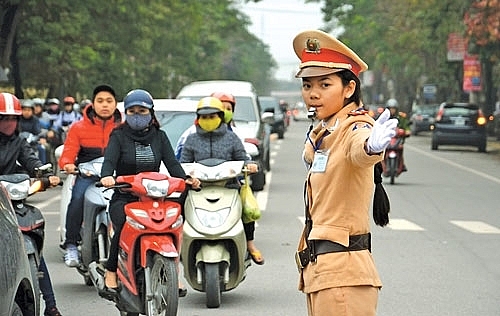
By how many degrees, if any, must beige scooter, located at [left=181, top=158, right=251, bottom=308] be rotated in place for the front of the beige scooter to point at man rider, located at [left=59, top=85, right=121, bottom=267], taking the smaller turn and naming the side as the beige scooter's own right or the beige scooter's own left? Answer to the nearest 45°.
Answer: approximately 135° to the beige scooter's own right

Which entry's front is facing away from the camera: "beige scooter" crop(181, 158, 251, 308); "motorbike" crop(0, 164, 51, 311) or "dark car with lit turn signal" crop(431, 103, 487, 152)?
the dark car with lit turn signal

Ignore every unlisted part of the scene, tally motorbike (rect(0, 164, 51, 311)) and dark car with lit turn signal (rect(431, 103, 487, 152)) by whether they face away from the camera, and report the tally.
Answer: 1

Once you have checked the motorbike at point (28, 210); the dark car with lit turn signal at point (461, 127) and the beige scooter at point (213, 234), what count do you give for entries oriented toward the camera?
2

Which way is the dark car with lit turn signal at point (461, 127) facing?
away from the camera

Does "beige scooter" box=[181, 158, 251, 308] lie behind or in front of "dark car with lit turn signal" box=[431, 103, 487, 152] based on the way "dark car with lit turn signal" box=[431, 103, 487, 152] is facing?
behind

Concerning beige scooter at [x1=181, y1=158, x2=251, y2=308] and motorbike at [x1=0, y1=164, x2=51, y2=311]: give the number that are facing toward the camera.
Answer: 2

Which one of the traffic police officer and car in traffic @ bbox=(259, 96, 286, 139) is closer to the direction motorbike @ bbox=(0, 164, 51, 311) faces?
the traffic police officer

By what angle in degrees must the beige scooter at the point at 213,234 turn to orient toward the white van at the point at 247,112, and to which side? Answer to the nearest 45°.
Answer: approximately 180°

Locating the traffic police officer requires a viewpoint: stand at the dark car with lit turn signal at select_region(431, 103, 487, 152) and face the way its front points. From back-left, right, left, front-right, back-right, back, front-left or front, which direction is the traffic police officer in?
back

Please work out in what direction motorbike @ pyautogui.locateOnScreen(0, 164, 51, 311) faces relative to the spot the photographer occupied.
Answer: facing the viewer

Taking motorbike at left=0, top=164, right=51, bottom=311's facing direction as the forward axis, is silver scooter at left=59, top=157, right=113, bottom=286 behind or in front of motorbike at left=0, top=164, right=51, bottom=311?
behind
